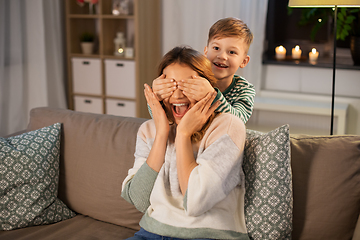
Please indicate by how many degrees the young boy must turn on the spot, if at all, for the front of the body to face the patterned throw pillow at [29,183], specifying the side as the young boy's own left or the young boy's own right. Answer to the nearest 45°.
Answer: approximately 45° to the young boy's own right

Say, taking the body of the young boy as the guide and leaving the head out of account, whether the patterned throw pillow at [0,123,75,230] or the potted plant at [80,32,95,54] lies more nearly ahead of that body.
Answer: the patterned throw pillow

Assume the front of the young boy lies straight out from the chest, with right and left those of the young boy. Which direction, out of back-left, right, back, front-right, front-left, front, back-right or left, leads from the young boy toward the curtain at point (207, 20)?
back-right

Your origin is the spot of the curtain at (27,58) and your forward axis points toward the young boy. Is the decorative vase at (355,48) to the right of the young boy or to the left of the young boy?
left

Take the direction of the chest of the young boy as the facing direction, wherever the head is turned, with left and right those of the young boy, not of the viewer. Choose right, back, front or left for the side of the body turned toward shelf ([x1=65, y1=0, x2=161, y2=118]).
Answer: right

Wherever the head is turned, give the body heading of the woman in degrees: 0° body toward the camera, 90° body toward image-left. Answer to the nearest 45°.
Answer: approximately 45°

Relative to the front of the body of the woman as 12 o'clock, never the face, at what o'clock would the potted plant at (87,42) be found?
The potted plant is roughly at 4 o'clock from the woman.

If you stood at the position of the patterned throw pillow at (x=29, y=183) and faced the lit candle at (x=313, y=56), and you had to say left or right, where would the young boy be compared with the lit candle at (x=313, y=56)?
right

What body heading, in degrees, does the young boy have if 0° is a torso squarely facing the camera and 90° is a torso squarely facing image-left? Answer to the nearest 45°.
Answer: approximately 45°
